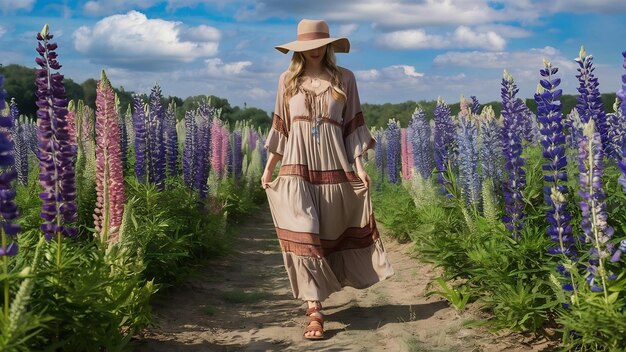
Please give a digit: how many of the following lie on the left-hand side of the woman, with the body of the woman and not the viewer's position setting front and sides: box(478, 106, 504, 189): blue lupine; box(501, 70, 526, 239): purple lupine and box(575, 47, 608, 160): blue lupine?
3

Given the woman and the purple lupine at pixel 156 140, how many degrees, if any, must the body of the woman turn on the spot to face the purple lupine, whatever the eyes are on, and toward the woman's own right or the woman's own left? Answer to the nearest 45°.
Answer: approximately 135° to the woman's own right

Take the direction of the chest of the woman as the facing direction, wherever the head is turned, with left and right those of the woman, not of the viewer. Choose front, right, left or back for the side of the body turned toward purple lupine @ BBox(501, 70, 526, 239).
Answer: left

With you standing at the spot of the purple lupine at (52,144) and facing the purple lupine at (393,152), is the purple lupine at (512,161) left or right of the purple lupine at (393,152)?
right

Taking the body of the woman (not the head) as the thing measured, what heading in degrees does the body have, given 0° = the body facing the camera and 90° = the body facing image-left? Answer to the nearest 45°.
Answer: approximately 0°

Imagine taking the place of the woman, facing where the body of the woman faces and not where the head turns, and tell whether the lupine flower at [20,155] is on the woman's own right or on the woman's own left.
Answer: on the woman's own right

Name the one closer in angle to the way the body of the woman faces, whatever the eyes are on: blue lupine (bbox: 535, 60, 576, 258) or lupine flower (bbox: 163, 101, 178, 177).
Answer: the blue lupine

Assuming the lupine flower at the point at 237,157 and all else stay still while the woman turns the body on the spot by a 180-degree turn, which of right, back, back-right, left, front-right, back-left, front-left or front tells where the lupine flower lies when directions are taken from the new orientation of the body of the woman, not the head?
front

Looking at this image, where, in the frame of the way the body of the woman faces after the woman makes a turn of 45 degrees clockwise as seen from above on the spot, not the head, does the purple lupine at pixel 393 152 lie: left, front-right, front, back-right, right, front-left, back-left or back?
back-right

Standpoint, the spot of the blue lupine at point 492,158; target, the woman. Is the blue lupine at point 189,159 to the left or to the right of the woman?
right

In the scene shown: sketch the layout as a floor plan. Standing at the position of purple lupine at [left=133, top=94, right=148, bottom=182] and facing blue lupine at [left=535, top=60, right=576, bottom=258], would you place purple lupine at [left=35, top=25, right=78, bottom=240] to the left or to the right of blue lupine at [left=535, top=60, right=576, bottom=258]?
right
